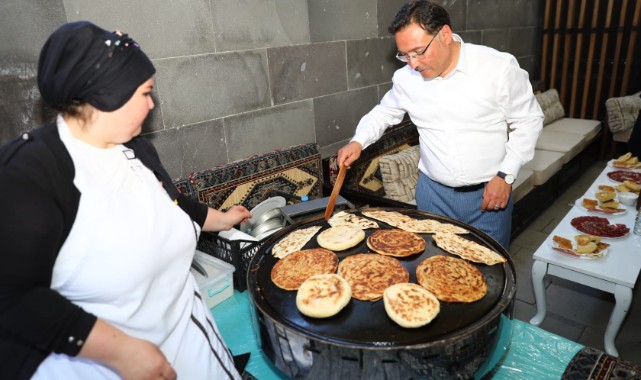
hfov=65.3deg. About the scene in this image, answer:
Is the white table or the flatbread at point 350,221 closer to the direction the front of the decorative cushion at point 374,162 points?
the flatbread

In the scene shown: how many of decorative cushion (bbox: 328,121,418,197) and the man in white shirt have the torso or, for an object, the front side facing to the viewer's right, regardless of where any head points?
0

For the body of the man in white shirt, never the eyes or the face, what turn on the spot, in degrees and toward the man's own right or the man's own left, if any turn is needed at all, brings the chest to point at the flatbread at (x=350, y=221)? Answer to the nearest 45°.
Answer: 0° — they already face it

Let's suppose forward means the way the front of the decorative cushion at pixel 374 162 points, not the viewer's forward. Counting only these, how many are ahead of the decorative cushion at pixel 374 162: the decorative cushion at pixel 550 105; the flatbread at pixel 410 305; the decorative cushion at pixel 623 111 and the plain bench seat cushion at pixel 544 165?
1

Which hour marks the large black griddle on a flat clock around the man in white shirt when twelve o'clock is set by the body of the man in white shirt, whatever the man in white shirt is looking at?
The large black griddle is roughly at 11 o'clock from the man in white shirt.

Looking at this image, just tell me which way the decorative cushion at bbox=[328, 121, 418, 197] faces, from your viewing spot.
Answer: facing the viewer

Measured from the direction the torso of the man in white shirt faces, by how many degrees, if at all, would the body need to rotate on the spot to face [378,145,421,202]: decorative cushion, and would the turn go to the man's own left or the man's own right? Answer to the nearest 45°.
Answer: approximately 135° to the man's own right

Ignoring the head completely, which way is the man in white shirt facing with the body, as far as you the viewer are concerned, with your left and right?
facing the viewer and to the left of the viewer

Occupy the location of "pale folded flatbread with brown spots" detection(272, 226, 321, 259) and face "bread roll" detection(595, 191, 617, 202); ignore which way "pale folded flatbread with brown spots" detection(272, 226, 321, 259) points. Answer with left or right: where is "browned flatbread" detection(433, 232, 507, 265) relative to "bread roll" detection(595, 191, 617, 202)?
right

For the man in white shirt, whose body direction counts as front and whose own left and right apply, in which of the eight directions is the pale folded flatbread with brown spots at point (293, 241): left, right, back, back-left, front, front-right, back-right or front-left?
front

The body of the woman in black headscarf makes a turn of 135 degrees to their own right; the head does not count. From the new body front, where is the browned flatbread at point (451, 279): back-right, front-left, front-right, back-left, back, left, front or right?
back

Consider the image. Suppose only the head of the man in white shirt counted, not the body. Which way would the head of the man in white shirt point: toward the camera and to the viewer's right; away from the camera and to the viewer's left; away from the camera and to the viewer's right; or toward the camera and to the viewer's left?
toward the camera and to the viewer's left

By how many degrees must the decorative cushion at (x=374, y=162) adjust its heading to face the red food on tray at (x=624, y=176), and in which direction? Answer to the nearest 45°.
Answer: approximately 90° to its left

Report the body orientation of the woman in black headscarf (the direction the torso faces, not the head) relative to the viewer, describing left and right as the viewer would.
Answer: facing the viewer and to the right of the viewer

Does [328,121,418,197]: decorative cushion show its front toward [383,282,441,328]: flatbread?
yes
